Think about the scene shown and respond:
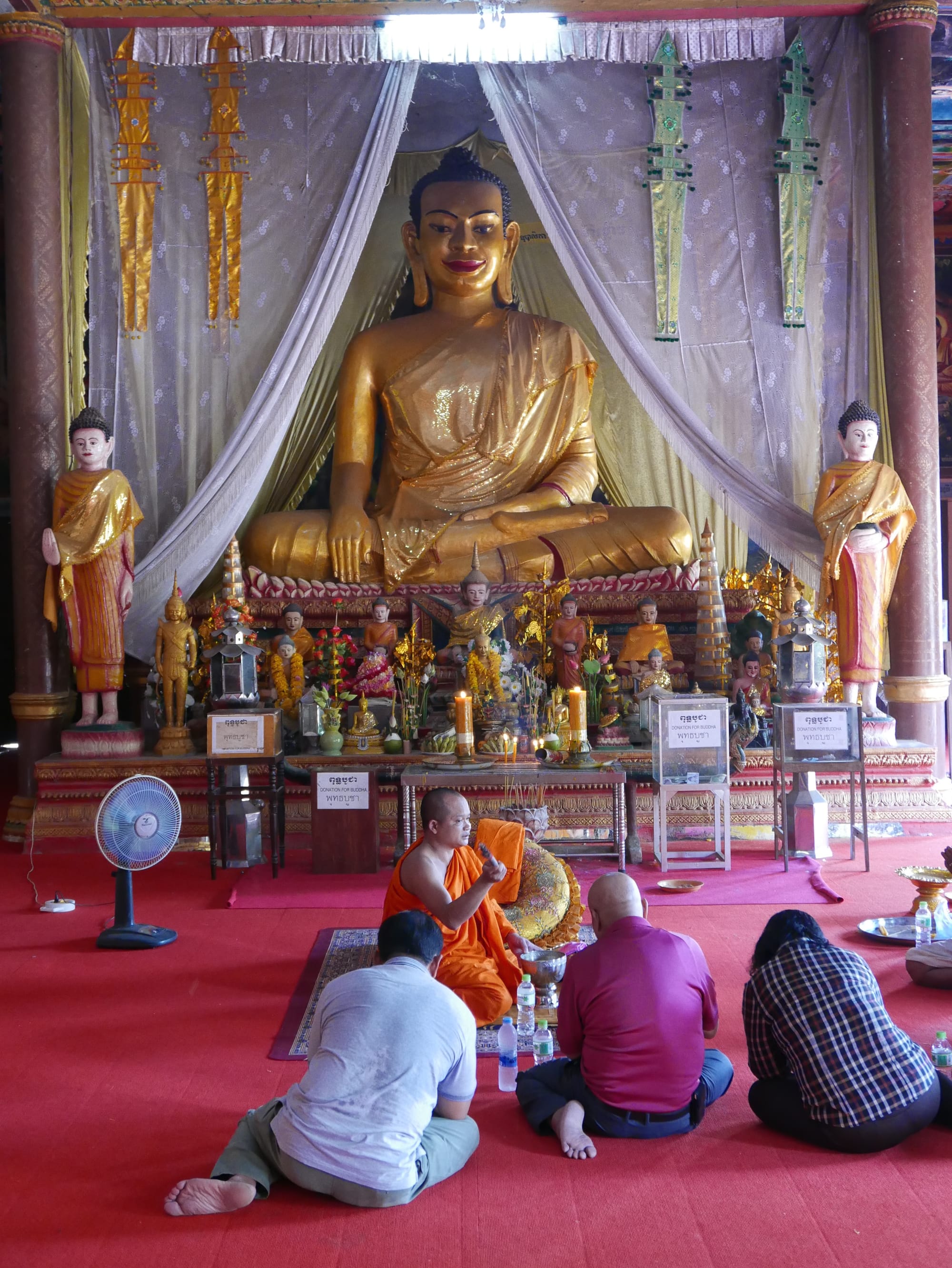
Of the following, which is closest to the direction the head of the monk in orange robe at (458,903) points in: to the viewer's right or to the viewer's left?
to the viewer's right

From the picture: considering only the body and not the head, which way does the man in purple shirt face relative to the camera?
away from the camera

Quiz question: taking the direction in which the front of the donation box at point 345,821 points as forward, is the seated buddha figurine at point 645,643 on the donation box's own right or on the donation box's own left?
on the donation box's own left

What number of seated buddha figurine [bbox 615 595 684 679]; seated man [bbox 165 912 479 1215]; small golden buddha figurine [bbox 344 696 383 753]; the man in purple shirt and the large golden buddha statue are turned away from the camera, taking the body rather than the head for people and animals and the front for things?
2

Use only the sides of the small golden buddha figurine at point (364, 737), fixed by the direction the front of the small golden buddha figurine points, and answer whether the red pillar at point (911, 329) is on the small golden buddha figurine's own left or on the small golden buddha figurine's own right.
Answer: on the small golden buddha figurine's own left

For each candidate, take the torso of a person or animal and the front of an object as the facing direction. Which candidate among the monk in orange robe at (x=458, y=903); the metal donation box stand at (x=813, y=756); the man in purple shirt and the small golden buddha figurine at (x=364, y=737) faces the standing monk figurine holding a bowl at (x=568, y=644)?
the man in purple shirt

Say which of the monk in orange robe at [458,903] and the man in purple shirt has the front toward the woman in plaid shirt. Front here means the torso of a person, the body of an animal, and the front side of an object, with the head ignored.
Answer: the monk in orange robe

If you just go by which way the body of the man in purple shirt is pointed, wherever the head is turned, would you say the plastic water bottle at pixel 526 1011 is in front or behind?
in front

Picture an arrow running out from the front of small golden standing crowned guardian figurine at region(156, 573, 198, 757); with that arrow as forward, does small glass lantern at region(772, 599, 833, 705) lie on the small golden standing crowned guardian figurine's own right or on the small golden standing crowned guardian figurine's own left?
on the small golden standing crowned guardian figurine's own left

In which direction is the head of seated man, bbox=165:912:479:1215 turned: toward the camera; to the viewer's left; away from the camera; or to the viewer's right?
away from the camera

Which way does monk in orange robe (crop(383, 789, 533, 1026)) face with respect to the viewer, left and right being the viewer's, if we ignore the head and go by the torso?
facing the viewer and to the right of the viewer

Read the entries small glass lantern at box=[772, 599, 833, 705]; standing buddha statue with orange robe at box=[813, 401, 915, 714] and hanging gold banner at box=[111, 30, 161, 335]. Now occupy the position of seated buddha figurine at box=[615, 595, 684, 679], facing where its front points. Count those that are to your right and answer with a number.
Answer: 1

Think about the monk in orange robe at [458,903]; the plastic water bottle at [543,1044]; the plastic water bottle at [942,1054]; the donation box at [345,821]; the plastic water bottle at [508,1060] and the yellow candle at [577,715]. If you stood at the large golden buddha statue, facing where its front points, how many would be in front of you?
6

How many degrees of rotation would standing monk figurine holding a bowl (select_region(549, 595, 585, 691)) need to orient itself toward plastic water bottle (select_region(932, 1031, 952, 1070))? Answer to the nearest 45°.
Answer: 0° — it already faces it
